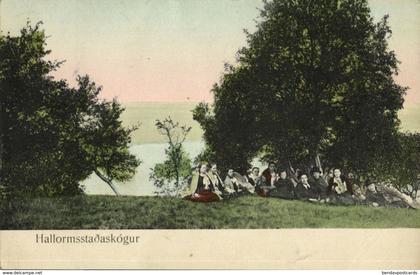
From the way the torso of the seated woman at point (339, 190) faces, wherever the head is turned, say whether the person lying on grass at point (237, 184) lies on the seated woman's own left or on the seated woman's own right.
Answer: on the seated woman's own right

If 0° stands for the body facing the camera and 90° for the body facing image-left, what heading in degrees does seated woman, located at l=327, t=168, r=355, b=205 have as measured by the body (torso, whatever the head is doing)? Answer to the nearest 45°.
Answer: approximately 0°

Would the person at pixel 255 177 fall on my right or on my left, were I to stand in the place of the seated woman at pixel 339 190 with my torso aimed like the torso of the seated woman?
on my right

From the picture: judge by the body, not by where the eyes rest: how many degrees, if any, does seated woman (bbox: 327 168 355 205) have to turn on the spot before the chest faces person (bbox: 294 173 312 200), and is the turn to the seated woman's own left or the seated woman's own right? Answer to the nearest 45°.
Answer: approximately 90° to the seated woman's own right

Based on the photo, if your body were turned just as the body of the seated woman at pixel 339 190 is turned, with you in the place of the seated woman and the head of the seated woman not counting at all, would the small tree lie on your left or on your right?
on your right
